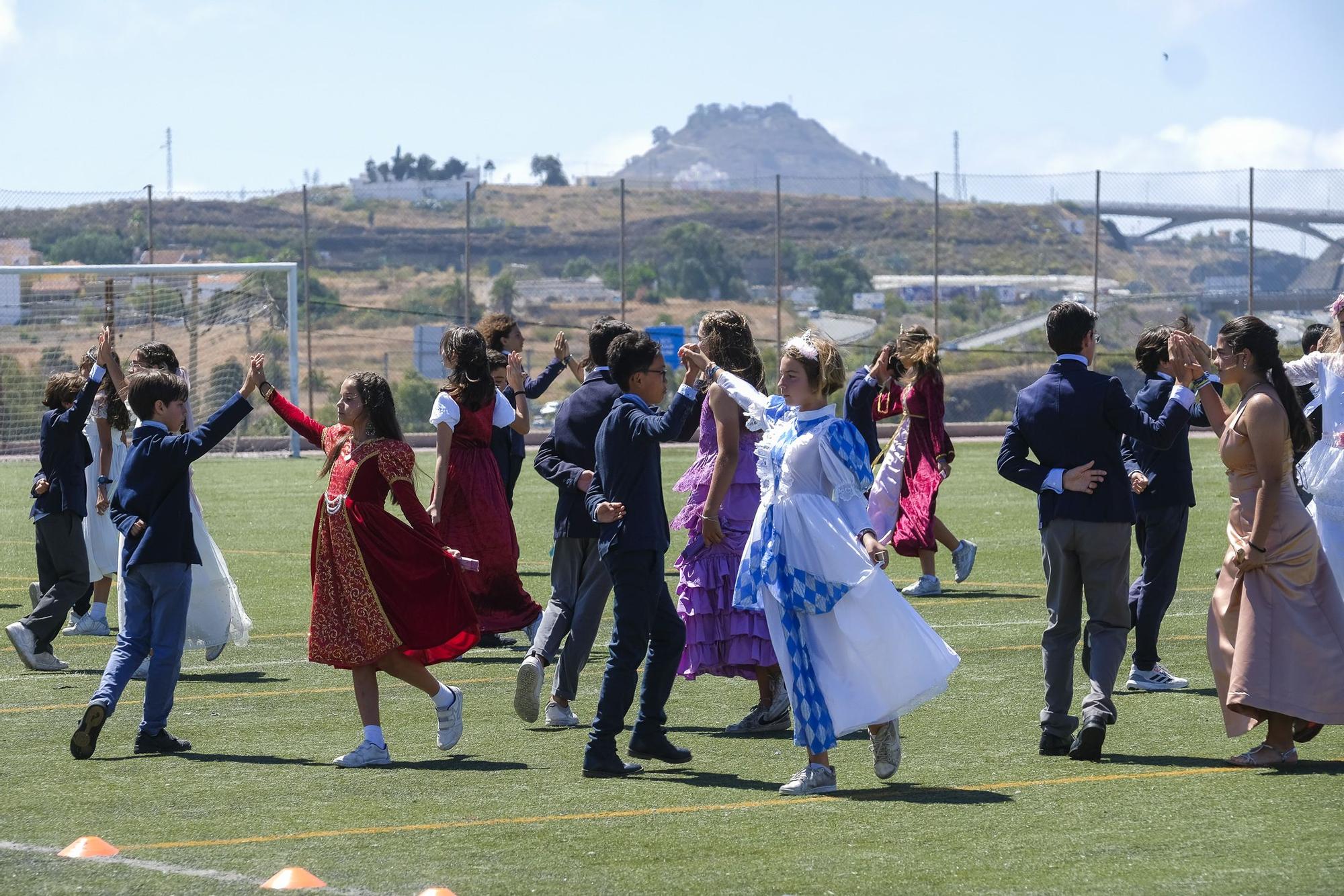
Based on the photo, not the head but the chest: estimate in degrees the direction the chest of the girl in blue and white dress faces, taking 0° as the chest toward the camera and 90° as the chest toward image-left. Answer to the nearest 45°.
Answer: approximately 45°

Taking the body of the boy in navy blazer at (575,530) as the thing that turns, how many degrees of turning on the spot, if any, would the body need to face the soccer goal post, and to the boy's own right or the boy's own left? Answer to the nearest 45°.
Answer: approximately 45° to the boy's own left

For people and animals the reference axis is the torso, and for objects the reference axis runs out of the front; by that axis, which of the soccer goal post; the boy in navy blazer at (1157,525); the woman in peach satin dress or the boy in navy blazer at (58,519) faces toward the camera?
the soccer goal post

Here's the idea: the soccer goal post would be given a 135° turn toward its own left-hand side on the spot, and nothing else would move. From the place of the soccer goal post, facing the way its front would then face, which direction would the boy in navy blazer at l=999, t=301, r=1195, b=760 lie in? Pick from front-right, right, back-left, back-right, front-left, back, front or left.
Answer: back-right

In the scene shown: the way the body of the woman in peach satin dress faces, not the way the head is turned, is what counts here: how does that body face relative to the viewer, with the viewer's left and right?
facing to the left of the viewer

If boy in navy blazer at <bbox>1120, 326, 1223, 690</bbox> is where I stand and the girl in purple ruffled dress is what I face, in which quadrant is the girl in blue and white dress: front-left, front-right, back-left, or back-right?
front-left

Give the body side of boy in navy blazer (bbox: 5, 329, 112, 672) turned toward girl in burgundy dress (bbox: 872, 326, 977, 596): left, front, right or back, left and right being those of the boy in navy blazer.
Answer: front

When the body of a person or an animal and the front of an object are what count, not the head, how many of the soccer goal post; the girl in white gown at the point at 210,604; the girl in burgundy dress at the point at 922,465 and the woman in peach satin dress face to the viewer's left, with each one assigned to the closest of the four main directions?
3

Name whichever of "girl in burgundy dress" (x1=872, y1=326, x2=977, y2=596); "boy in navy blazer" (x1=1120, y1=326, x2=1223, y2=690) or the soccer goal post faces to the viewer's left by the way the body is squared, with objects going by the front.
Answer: the girl in burgundy dress

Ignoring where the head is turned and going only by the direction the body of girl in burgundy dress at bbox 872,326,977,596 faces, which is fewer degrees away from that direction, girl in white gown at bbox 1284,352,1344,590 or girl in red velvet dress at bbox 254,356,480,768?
the girl in red velvet dress

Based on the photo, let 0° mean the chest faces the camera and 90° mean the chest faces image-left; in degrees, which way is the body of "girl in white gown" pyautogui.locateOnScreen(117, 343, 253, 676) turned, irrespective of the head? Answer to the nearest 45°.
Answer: approximately 90°

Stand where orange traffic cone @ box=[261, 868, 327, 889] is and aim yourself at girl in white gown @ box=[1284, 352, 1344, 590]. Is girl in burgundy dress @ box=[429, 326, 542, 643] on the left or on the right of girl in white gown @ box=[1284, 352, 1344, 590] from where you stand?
left

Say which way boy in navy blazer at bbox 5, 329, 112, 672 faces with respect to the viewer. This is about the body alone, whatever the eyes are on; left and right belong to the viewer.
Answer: facing to the right of the viewer

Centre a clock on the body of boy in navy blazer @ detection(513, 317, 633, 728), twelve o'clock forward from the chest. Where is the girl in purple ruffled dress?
The girl in purple ruffled dress is roughly at 2 o'clock from the boy in navy blazer.

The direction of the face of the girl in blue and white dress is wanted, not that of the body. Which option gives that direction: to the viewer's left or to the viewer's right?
to the viewer's left

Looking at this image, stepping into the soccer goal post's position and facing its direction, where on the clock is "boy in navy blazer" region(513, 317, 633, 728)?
The boy in navy blazer is roughly at 12 o'clock from the soccer goal post.

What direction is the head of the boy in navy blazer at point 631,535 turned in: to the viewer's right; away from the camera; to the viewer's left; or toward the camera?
to the viewer's right
